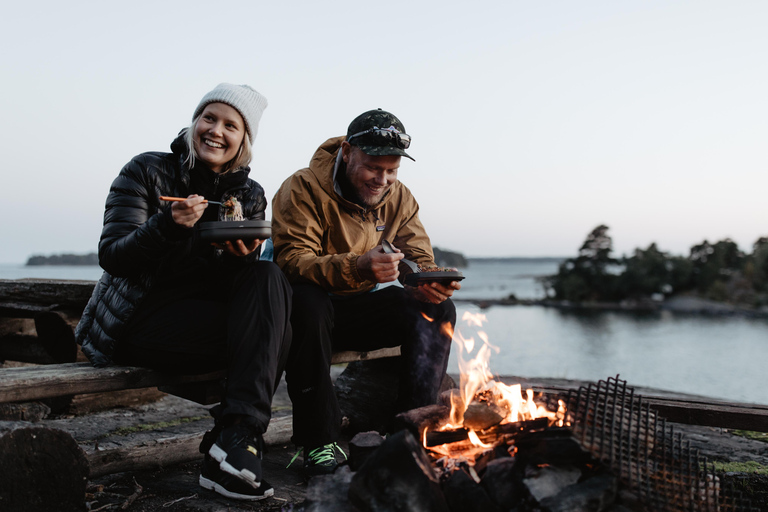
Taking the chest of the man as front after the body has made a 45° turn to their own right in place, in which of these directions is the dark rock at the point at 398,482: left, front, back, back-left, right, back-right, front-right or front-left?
front

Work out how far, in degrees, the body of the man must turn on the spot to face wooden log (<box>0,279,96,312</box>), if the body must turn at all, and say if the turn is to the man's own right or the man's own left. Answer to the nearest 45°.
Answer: approximately 135° to the man's own right

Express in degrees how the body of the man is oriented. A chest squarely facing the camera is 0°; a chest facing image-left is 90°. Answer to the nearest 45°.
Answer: approximately 315°

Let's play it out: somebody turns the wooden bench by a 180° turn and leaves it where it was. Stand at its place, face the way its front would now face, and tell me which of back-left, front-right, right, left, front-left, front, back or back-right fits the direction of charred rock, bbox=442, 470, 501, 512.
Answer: back

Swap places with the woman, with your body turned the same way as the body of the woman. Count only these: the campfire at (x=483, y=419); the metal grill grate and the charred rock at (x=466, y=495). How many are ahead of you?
3

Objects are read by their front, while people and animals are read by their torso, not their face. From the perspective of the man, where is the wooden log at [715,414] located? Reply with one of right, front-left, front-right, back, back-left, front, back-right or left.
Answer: front-left

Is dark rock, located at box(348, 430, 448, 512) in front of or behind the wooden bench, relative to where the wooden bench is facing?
in front

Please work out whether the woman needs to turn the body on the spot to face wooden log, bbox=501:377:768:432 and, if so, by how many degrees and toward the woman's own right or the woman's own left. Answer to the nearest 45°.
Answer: approximately 45° to the woman's own left

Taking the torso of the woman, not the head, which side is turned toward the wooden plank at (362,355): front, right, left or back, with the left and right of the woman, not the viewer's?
left

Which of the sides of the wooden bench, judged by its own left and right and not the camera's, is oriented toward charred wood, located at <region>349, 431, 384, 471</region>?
front

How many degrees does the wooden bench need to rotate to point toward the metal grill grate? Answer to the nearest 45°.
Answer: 0° — it already faces it

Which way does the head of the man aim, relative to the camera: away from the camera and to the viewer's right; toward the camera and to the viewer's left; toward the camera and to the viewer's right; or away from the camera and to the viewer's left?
toward the camera and to the viewer's right

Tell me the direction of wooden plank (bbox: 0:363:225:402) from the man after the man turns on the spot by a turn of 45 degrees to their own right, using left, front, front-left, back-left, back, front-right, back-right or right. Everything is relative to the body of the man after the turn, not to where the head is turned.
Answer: front-right

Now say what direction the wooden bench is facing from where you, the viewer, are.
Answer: facing the viewer and to the right of the viewer

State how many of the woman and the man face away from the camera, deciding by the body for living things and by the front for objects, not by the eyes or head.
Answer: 0
